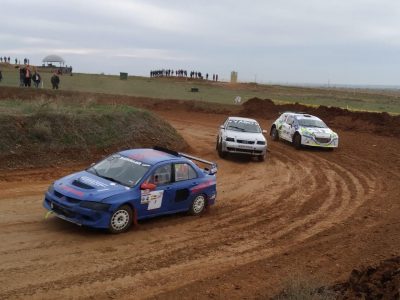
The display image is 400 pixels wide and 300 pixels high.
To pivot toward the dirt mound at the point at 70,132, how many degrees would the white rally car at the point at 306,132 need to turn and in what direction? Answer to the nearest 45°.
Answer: approximately 90° to its right

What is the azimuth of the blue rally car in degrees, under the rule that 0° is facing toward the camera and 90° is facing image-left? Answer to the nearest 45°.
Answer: approximately 45°

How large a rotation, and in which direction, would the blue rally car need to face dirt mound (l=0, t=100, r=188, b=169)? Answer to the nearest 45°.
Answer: approximately 135° to its right

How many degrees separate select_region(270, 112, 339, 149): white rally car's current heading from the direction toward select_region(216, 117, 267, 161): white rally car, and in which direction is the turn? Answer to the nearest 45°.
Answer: approximately 90° to its right

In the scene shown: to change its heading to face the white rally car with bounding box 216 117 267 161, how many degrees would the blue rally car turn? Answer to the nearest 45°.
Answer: approximately 180°

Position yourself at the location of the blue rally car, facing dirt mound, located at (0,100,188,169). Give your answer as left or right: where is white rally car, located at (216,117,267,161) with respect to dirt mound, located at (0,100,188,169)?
right

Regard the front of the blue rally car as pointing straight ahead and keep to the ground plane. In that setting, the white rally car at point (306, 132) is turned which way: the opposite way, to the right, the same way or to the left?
to the left

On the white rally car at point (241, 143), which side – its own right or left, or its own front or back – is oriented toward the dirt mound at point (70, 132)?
right

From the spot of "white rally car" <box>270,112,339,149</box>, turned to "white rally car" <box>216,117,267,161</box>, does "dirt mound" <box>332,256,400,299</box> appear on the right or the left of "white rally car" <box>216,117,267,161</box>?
left

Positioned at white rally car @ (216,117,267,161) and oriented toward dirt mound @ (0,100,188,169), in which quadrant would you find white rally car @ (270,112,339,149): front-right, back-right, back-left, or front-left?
back-right

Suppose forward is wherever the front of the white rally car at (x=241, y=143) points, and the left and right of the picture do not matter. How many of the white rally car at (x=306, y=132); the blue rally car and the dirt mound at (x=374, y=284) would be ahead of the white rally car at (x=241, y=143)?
2

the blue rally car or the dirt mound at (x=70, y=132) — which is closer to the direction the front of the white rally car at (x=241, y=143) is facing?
the blue rally car

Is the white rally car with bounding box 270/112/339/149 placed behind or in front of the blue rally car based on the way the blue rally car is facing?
behind
